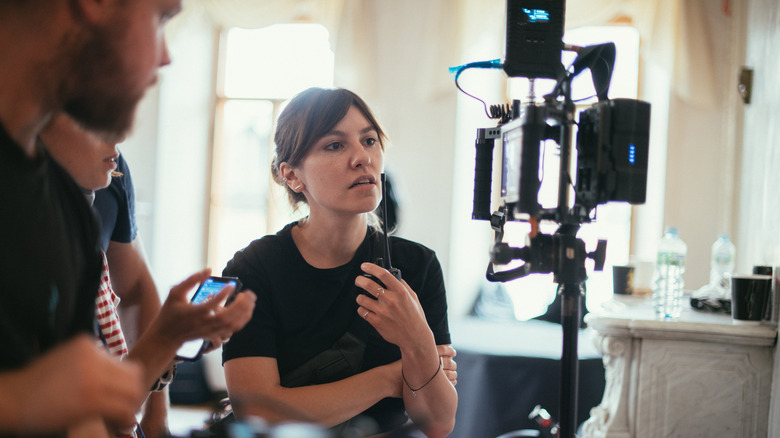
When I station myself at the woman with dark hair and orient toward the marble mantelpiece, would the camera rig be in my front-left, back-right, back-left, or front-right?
front-right

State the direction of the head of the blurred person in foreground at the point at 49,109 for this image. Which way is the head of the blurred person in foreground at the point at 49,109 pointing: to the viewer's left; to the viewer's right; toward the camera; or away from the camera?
to the viewer's right

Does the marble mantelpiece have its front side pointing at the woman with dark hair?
no

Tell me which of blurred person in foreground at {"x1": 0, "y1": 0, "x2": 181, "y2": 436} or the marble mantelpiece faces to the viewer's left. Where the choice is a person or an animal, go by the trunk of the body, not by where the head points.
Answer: the marble mantelpiece

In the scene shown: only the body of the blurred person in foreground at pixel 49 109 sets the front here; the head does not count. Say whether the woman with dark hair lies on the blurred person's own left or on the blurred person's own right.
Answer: on the blurred person's own left

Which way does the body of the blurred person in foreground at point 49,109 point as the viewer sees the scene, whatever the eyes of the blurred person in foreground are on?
to the viewer's right

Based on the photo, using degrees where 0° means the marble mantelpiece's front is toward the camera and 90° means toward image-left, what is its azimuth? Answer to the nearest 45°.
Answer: approximately 90°

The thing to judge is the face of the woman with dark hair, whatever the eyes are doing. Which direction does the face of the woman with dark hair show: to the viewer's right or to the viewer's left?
to the viewer's right

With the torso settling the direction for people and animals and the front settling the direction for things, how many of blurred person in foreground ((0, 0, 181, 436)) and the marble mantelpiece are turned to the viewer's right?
1
